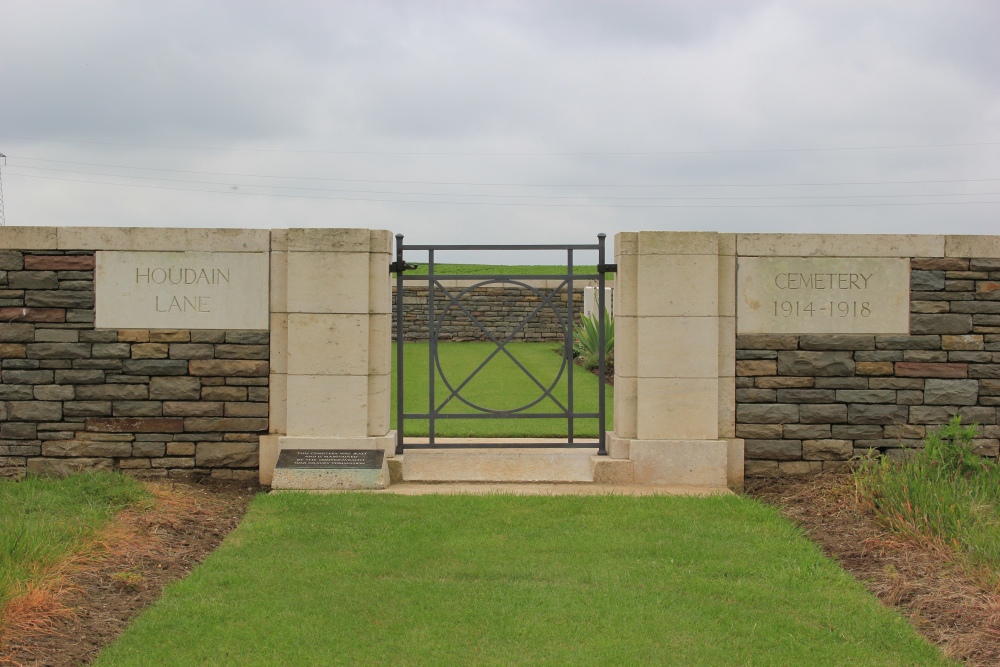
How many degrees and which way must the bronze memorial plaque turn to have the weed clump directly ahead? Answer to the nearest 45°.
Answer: approximately 45° to its left

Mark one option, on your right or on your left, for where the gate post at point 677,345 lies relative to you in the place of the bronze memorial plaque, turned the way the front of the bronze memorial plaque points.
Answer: on your left

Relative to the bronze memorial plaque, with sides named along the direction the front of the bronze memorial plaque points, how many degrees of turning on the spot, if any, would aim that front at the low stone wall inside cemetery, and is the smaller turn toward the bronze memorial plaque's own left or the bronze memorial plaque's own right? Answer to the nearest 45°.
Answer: approximately 180°

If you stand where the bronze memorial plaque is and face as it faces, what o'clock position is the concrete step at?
The concrete step is roughly at 9 o'clock from the bronze memorial plaque.

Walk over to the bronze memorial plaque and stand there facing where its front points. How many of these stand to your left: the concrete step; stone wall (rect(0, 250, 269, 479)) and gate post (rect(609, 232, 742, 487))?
2

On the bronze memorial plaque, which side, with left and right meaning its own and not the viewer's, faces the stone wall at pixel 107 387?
right

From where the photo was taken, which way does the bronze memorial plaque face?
toward the camera

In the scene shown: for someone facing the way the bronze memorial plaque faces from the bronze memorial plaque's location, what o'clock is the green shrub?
The green shrub is roughly at 7 o'clock from the bronze memorial plaque.

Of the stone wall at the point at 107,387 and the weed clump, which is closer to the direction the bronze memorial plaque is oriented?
the weed clump
